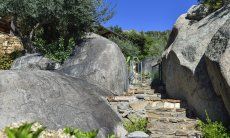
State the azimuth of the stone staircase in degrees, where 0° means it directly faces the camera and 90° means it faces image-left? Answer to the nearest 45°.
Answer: approximately 0°

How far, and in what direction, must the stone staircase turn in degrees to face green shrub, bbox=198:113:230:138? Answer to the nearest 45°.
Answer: approximately 45° to its left

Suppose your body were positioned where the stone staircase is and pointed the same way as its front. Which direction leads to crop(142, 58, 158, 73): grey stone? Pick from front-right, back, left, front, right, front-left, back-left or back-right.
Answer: back
